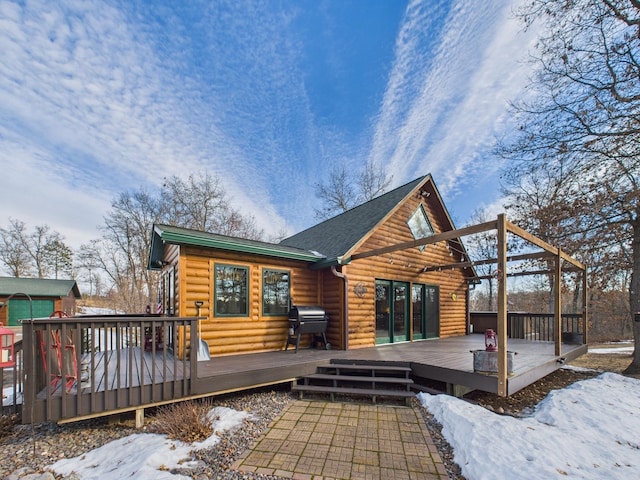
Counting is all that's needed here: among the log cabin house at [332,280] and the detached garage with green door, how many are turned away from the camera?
0

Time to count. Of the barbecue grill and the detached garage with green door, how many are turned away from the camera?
0

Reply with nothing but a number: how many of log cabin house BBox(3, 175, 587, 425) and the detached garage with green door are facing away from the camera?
0

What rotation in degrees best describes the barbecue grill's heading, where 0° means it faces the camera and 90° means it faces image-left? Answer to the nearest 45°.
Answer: approximately 315°

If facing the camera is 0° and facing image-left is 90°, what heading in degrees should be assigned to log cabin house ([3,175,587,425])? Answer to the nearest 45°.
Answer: approximately 315°

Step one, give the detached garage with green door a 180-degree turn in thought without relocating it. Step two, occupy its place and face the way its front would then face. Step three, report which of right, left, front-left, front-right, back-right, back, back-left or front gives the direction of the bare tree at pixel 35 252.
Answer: front

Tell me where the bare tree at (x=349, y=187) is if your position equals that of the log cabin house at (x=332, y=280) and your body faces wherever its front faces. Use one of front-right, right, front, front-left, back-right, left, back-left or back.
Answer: back-left

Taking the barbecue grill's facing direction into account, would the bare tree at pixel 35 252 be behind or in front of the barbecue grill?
behind

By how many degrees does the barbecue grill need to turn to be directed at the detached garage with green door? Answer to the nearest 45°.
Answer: approximately 180°

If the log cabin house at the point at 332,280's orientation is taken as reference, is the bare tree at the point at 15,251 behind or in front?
behind

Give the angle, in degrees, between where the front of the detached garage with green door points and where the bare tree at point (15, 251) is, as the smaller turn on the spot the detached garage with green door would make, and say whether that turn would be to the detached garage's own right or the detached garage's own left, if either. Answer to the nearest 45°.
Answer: approximately 180°

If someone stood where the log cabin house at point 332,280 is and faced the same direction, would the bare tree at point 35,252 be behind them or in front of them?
behind
